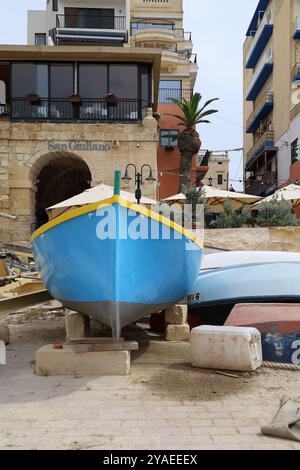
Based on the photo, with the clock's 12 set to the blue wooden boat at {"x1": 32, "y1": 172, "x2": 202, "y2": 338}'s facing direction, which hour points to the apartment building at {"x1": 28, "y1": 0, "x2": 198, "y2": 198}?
The apartment building is roughly at 6 o'clock from the blue wooden boat.

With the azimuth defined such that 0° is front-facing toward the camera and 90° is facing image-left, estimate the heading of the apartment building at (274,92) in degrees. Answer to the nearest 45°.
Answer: approximately 45°

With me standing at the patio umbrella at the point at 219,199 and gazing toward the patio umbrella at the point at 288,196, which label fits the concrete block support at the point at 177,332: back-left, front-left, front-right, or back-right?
back-right

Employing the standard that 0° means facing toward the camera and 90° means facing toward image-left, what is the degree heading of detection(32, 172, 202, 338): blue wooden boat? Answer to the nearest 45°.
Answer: approximately 0°

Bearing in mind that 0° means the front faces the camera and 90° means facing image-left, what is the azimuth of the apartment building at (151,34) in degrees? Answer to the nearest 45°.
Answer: approximately 0°

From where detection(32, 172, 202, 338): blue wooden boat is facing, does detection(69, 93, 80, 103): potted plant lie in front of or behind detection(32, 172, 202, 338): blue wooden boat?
behind

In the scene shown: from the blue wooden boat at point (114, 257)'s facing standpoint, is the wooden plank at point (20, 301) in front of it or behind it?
behind
